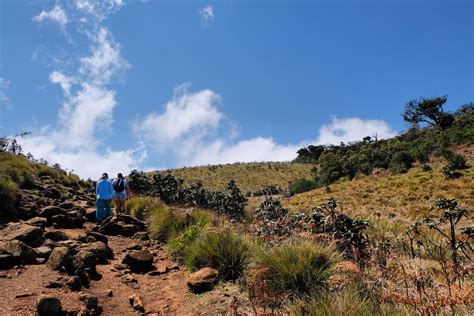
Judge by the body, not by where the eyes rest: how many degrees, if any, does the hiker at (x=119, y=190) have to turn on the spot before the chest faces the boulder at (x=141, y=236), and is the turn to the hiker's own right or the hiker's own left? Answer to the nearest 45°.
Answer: approximately 180°

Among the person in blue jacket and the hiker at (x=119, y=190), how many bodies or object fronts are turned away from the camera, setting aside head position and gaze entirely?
2

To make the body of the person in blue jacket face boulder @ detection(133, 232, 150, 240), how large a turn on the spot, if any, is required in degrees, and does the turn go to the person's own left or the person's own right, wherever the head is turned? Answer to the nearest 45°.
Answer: approximately 135° to the person's own right

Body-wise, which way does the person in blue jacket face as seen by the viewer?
away from the camera

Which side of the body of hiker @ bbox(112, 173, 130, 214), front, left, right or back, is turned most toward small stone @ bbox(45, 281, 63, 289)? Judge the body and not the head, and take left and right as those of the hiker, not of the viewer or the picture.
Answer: back

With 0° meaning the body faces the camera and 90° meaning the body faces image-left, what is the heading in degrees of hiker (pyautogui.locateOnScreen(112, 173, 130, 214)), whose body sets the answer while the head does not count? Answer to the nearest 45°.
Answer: approximately 180°

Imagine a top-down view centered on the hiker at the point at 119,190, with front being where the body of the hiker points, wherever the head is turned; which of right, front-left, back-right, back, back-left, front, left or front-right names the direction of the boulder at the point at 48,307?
back

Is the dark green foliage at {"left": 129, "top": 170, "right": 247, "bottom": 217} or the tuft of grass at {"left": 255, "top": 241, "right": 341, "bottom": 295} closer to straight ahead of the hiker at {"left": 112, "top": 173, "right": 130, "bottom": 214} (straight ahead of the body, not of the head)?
the dark green foliage

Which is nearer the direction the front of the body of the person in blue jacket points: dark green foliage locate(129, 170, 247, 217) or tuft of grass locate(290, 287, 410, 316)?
the dark green foliage

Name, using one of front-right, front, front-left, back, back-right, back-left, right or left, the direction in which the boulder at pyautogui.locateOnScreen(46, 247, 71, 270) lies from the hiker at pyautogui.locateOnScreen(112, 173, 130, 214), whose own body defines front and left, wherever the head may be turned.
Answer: back

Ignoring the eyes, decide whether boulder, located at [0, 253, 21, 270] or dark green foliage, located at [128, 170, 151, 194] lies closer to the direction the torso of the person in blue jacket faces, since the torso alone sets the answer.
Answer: the dark green foliage

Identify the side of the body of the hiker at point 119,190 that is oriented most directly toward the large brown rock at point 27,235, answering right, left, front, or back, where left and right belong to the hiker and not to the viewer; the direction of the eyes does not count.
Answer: back

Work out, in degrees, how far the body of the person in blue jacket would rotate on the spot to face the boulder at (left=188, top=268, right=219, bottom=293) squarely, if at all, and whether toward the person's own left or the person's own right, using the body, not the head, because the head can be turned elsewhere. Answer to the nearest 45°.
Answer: approximately 180°

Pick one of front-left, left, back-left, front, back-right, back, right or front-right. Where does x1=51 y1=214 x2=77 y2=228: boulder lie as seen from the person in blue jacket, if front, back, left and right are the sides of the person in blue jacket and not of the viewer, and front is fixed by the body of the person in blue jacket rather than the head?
back-left

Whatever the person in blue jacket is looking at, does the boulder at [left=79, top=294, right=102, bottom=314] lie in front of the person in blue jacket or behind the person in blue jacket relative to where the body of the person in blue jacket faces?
behind

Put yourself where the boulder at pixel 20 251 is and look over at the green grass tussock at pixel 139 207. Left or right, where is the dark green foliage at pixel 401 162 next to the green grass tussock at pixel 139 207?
right

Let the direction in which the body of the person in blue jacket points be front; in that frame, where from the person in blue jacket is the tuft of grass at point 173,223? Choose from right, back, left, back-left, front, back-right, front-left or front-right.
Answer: back-right
